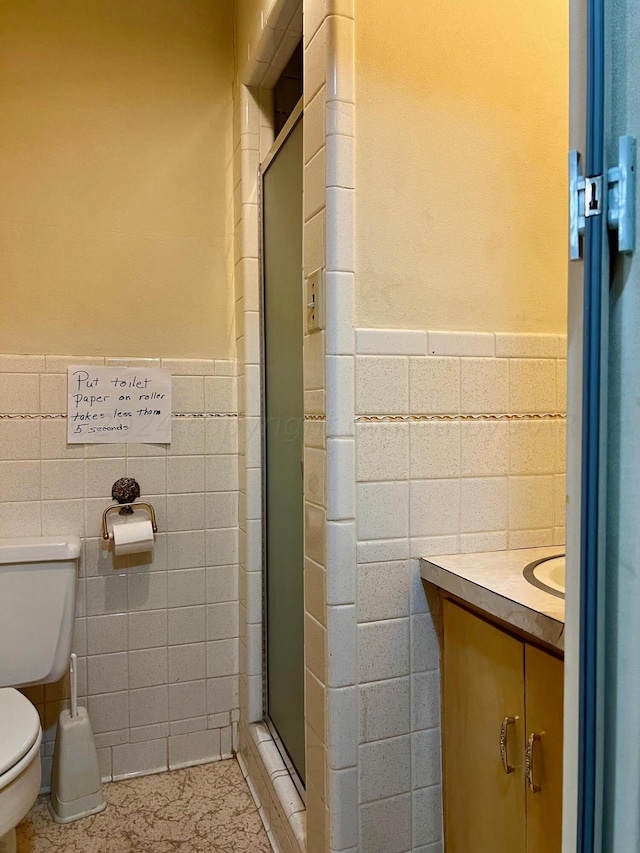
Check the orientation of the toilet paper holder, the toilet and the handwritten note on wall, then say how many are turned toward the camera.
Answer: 3

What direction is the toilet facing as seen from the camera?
toward the camera

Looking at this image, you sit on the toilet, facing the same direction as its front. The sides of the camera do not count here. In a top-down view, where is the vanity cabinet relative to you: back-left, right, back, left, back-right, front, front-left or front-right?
front-left

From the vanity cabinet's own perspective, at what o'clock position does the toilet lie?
The toilet is roughly at 2 o'clock from the vanity cabinet.

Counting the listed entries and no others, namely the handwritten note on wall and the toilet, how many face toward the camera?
2

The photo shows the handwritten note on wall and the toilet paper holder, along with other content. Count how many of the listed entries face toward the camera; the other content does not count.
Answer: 2

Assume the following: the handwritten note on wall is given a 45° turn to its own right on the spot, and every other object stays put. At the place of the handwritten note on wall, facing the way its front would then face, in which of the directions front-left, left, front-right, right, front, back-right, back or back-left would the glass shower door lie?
left

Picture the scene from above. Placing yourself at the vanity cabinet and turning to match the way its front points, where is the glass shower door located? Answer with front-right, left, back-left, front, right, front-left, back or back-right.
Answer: right

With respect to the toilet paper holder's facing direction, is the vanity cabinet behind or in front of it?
in front

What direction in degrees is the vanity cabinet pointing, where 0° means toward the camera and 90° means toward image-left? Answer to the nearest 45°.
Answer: approximately 45°

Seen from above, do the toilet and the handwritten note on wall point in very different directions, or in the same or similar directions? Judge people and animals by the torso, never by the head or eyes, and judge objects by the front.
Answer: same or similar directions
